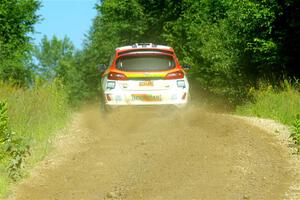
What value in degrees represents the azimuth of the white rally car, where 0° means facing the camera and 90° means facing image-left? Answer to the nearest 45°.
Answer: approximately 180°
